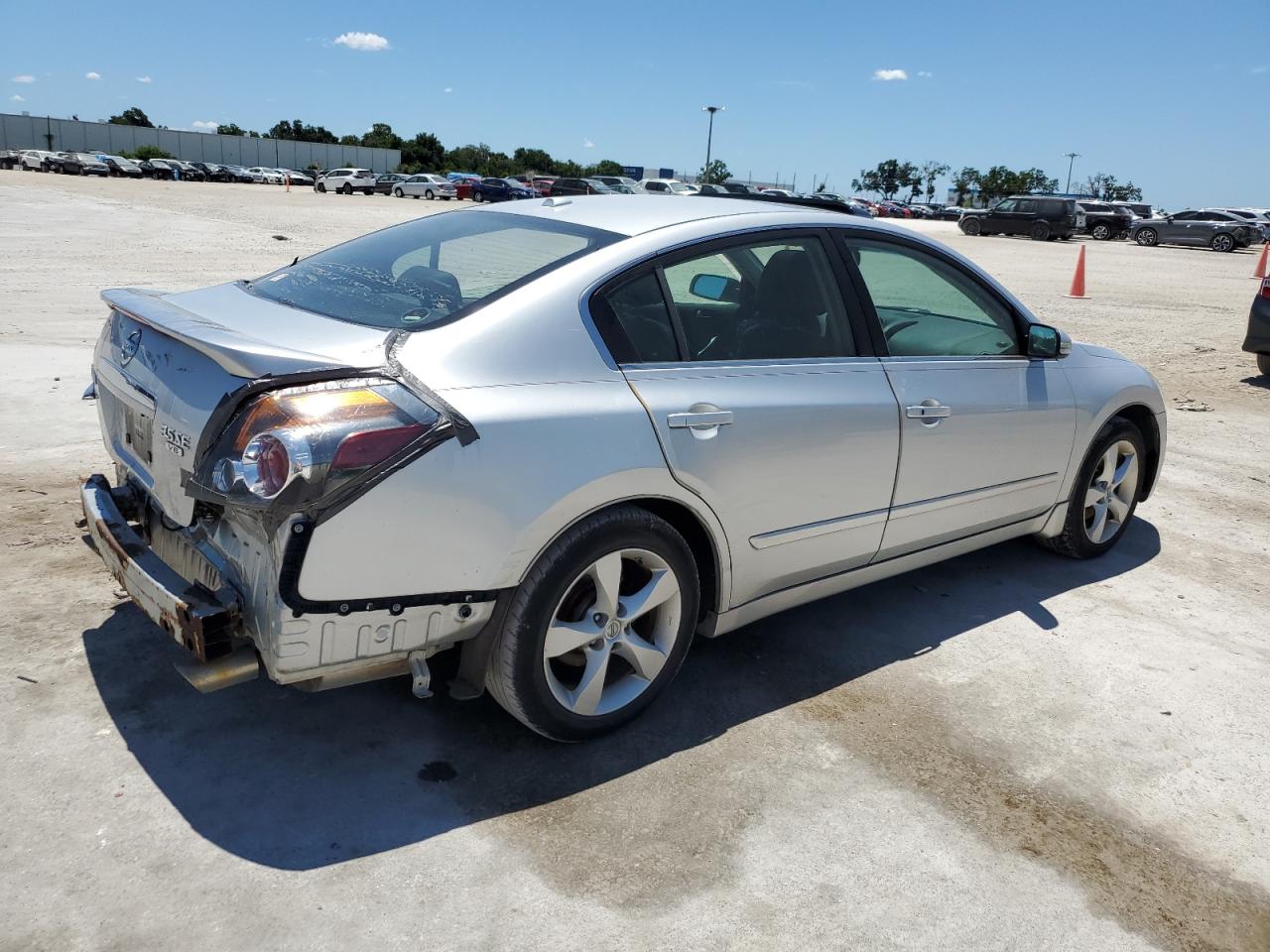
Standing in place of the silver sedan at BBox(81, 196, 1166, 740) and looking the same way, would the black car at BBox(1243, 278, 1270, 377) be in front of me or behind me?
in front

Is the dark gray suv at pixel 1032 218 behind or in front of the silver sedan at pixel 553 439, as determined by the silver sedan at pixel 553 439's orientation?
in front

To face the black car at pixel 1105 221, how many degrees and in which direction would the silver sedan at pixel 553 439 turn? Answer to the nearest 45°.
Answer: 0° — it already faces it

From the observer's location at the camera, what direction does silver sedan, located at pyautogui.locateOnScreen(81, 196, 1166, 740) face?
facing away from the viewer and to the right of the viewer
